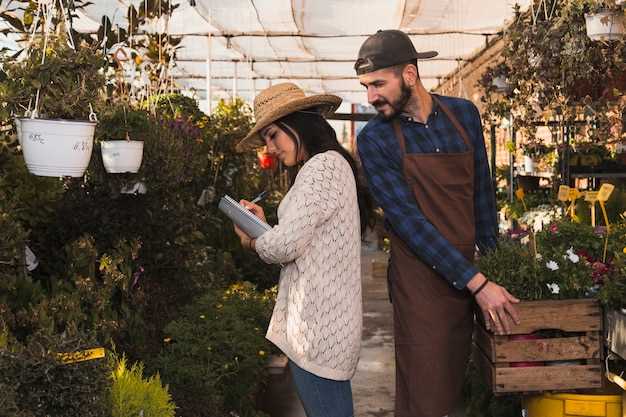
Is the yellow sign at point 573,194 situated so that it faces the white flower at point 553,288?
yes

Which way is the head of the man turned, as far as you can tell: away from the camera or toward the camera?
toward the camera

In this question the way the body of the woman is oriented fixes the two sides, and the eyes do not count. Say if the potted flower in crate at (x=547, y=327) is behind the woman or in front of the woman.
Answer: behind

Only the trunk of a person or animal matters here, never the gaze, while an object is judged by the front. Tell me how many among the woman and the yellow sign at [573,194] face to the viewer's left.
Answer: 1

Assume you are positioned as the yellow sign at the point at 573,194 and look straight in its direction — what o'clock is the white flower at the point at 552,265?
The white flower is roughly at 12 o'clock from the yellow sign.

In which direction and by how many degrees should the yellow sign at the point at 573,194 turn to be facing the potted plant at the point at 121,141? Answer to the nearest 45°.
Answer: approximately 90° to its right

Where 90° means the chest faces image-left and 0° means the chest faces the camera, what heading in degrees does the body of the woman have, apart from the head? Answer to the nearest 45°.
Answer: approximately 90°

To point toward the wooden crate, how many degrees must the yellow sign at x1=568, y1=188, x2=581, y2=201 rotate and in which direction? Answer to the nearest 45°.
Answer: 0° — it already faces it

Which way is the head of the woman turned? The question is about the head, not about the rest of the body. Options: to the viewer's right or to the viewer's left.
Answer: to the viewer's left

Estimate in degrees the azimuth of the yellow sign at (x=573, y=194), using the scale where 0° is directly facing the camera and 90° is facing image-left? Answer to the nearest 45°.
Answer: approximately 0°

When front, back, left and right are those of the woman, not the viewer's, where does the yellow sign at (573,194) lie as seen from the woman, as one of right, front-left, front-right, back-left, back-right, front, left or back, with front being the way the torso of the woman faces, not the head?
back-right

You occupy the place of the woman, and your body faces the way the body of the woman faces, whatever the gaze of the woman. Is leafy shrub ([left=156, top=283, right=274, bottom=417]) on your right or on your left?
on your right

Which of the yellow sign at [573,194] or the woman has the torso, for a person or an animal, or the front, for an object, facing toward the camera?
the yellow sign

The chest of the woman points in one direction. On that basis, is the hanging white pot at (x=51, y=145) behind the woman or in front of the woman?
in front

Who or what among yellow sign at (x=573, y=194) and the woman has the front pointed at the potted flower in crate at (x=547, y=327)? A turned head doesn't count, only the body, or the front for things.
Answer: the yellow sign

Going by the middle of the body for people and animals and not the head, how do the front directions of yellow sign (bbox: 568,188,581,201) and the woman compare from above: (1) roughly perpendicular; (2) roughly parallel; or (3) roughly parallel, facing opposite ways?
roughly perpendicular
